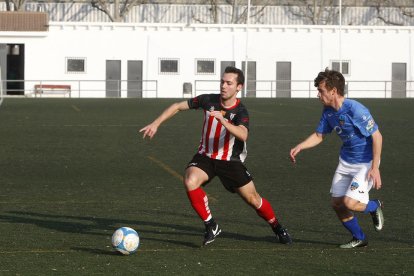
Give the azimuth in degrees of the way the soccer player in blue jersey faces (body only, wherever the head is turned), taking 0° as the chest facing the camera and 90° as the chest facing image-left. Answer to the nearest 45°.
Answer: approximately 45°

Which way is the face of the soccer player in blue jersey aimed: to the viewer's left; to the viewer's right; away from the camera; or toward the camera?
to the viewer's left

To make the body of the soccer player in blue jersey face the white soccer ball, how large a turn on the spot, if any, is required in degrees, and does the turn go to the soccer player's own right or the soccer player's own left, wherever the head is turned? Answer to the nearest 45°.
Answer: approximately 45° to the soccer player's own right

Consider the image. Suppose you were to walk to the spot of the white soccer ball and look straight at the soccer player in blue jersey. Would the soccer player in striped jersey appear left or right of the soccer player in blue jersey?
left

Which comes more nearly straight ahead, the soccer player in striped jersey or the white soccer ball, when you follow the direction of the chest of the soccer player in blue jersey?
the white soccer ball

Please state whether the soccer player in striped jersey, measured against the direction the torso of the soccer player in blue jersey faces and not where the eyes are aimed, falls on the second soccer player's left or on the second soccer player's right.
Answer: on the second soccer player's right

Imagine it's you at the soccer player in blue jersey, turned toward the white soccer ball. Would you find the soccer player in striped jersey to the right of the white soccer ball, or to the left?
right
